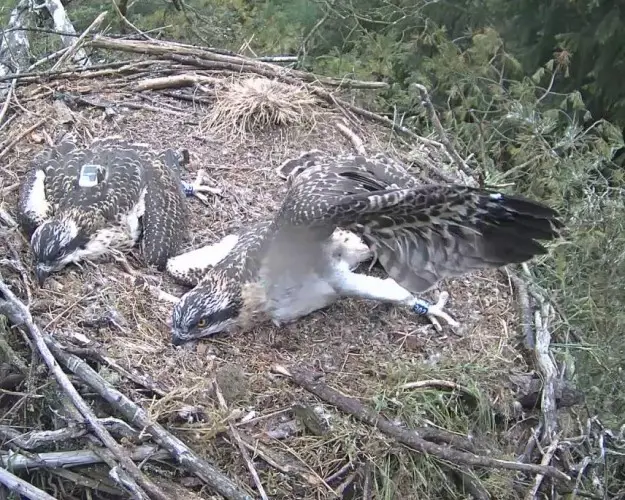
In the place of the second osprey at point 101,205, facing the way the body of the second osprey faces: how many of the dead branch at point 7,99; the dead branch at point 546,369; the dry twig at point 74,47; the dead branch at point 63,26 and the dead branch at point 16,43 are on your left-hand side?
1

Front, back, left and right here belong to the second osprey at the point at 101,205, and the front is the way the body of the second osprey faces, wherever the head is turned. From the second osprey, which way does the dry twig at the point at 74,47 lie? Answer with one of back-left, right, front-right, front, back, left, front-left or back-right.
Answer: back-right

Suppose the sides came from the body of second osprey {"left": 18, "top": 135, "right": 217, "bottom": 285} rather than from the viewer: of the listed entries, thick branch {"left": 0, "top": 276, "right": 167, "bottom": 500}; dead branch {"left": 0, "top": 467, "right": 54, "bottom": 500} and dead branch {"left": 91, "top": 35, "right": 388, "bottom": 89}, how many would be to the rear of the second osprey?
1

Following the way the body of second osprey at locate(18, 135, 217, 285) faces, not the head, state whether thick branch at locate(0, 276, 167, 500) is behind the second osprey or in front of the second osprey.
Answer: in front

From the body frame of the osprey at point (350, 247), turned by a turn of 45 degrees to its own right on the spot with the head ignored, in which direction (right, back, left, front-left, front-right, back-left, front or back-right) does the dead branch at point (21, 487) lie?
front-left

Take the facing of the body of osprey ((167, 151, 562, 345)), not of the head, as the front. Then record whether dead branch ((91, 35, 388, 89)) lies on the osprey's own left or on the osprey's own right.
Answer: on the osprey's own right

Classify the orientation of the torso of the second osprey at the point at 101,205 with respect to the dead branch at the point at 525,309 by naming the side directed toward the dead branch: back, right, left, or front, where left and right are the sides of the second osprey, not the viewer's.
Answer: left

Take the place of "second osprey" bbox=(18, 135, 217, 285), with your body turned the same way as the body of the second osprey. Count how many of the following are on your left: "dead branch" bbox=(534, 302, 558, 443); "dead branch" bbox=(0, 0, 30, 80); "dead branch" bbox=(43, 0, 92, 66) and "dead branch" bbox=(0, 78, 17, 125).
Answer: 1

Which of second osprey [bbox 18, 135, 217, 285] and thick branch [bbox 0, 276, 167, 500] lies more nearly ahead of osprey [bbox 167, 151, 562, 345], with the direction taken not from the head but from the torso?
the thick branch

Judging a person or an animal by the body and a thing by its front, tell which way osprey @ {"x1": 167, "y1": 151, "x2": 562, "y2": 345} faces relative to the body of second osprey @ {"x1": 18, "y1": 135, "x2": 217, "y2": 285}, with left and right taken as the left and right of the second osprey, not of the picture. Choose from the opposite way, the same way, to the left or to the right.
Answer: the same way

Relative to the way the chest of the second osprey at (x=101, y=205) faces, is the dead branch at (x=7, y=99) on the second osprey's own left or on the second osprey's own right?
on the second osprey's own right

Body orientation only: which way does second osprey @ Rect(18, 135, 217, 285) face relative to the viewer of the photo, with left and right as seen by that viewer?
facing the viewer and to the left of the viewer

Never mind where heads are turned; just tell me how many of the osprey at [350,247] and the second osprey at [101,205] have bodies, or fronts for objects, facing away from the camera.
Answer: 0

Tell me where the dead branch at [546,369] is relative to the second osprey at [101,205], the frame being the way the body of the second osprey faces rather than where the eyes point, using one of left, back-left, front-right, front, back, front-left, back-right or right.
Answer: left

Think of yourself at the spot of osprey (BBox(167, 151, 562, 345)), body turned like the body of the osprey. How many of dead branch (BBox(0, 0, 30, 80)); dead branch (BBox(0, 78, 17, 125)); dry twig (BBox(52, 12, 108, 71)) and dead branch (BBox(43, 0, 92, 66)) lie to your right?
4
